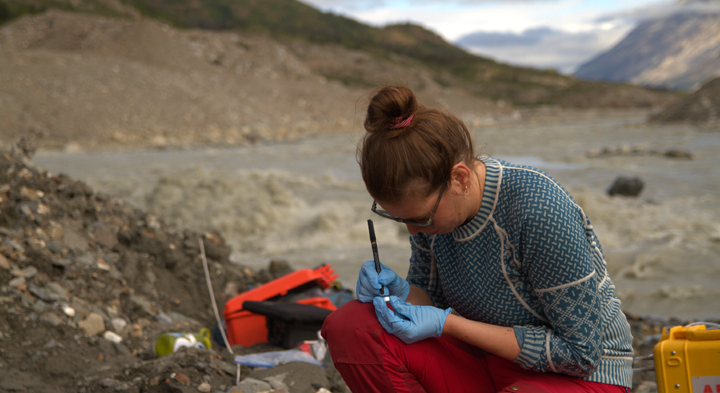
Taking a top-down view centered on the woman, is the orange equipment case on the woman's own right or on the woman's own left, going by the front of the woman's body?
on the woman's own right

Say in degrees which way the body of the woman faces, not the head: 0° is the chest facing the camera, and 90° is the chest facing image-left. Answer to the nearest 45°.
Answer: approximately 45°

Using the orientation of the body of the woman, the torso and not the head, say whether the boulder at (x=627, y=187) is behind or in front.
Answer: behind
